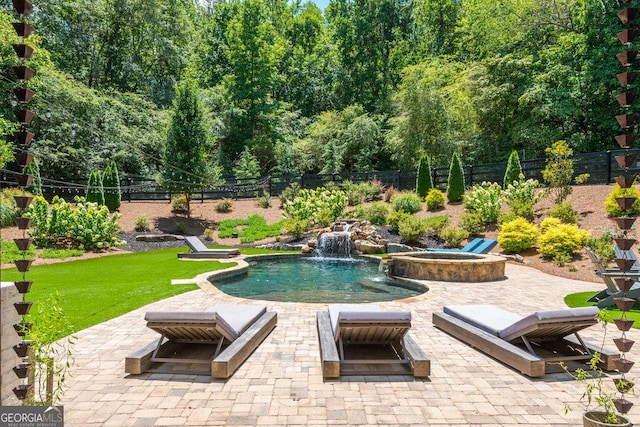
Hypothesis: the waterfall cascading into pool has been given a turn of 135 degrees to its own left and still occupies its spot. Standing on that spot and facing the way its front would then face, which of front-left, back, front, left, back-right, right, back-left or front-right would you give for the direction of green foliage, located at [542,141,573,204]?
front-right

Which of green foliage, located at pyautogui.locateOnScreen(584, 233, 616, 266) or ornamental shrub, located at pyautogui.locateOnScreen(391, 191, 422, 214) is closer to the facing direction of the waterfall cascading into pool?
the green foliage

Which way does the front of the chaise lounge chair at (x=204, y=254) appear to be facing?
to the viewer's right

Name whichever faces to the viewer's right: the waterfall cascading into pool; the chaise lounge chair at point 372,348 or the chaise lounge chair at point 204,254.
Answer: the chaise lounge chair at point 204,254

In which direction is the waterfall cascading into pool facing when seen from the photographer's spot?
facing the viewer

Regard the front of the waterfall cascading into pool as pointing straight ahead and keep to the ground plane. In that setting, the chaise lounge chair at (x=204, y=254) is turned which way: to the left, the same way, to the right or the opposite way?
to the left
